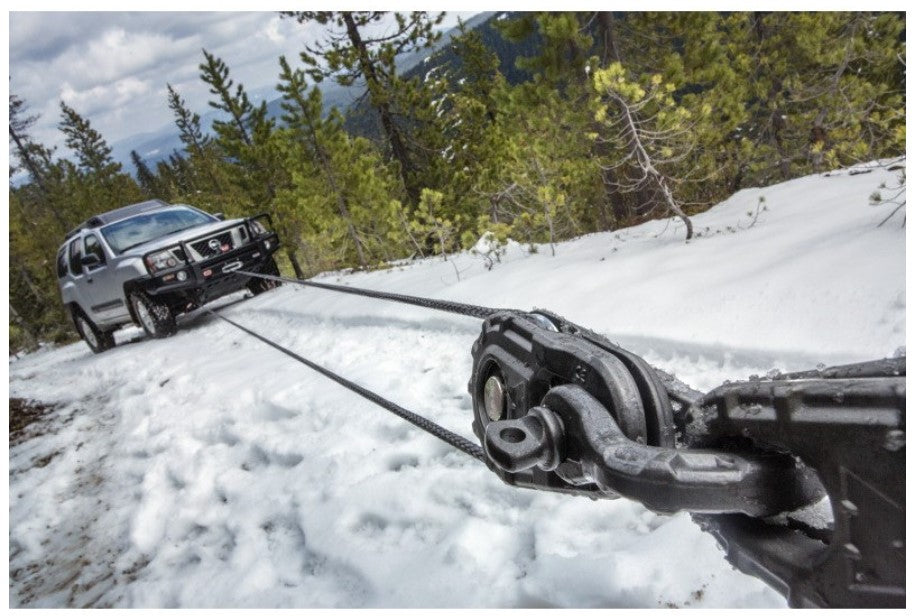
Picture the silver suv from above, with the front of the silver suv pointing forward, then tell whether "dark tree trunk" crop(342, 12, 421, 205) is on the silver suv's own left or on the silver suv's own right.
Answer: on the silver suv's own left

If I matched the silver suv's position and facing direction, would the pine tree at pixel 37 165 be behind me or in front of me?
behind

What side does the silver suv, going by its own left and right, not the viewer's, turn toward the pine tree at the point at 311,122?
left

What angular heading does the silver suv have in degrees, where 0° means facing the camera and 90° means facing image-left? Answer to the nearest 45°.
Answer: approximately 315°
